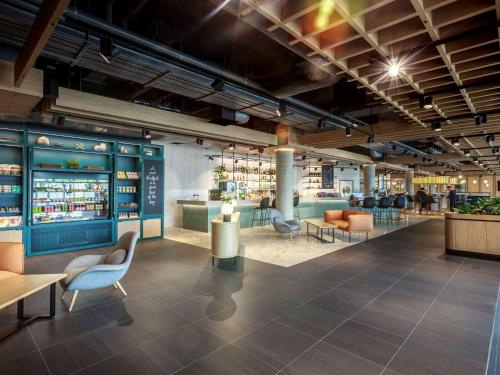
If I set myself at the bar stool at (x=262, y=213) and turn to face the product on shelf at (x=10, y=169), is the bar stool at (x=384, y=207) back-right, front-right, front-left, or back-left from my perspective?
back-left

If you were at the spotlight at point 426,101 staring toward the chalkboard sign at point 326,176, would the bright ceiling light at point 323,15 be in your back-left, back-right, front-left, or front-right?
back-left

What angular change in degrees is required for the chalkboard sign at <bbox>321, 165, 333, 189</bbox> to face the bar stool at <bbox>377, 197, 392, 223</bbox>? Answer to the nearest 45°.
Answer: approximately 45° to its left

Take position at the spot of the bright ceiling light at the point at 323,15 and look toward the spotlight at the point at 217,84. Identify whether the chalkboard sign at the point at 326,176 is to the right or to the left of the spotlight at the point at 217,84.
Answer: right

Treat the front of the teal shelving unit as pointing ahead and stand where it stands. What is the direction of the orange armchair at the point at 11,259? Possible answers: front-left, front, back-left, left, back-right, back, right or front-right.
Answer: front-right

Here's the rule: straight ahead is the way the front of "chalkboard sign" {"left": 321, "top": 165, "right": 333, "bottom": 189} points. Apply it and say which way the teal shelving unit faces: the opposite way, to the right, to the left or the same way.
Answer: the same way

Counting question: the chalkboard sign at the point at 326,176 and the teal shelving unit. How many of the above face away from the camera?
0

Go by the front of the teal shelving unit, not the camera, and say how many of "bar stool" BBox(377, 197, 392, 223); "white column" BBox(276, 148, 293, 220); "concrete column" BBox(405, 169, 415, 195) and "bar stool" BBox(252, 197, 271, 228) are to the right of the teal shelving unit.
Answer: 0

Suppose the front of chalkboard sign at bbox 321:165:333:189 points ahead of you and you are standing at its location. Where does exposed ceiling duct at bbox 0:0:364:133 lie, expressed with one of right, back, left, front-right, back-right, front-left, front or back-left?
front

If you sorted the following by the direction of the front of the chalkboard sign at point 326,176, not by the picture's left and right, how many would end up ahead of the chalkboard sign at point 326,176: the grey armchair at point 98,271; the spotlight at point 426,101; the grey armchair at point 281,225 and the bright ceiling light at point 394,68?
4

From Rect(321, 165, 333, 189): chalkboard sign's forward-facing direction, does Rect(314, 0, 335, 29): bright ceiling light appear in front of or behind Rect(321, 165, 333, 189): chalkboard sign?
in front

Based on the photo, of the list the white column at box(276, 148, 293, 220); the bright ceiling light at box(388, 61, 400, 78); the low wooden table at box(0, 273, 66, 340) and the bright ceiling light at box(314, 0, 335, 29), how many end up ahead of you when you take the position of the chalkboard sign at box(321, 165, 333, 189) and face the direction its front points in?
4

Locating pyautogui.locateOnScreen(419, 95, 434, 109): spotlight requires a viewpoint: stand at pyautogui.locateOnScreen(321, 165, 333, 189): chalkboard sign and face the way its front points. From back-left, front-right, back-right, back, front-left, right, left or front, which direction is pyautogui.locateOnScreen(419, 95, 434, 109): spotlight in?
front

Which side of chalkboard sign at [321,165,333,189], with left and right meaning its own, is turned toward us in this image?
front

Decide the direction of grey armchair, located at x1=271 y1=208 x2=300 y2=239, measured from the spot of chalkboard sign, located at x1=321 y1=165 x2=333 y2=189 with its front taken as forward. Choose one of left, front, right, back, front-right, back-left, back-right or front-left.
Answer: front

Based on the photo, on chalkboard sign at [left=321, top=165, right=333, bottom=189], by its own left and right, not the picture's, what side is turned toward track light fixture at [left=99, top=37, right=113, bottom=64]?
front

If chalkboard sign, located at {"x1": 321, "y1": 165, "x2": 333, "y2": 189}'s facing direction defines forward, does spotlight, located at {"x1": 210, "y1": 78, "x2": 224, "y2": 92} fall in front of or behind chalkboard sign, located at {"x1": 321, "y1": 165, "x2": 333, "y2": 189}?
in front

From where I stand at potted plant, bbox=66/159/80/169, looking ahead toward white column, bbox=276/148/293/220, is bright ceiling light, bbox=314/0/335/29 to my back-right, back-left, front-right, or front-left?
front-right

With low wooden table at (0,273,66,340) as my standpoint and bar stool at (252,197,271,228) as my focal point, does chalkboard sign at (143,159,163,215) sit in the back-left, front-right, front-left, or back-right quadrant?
front-left

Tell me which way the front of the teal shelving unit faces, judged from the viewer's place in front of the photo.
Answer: facing the viewer and to the right of the viewer
